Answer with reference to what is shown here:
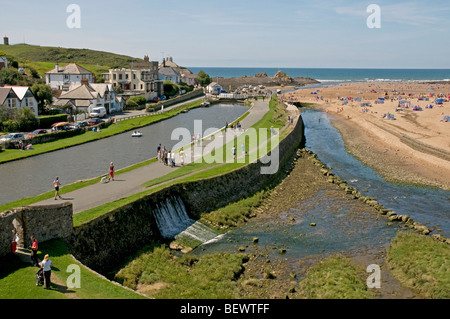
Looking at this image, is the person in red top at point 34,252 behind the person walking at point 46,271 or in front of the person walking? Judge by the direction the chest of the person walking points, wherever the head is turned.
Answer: in front

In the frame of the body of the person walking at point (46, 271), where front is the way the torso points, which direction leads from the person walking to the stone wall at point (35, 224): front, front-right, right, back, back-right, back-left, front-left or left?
front
